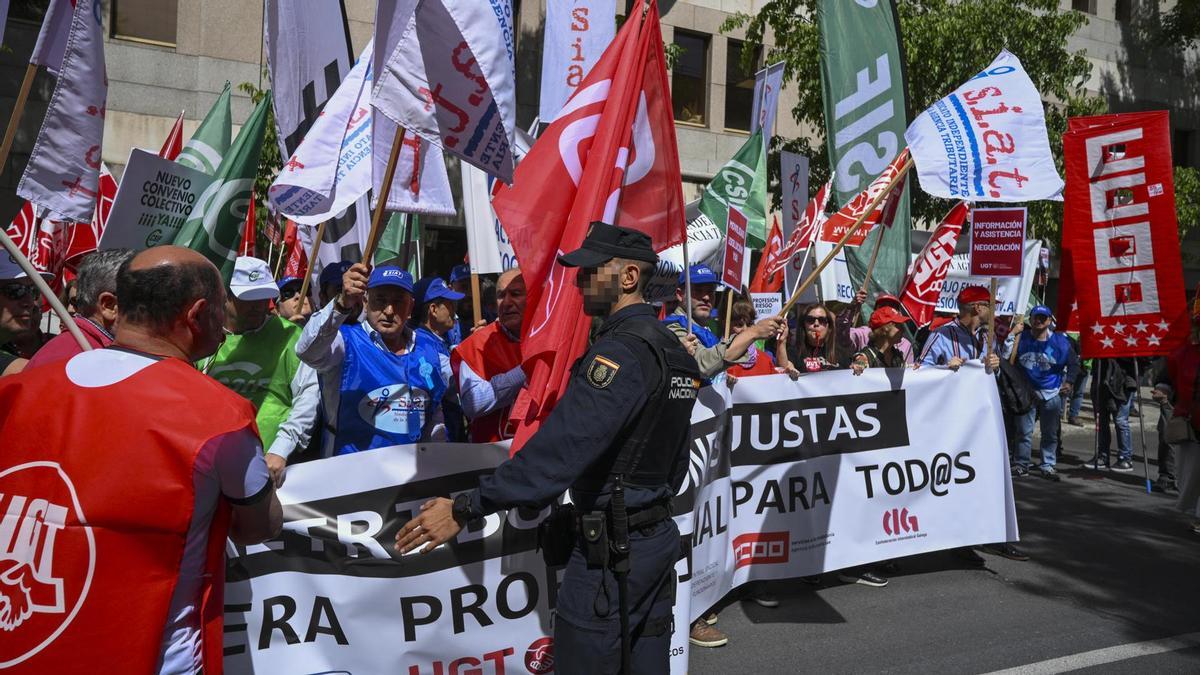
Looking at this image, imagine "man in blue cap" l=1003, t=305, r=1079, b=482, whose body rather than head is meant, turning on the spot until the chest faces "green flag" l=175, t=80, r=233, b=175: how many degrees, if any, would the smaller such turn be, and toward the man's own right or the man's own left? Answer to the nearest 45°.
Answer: approximately 45° to the man's own right

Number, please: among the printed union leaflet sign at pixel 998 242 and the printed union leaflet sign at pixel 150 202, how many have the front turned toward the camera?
2

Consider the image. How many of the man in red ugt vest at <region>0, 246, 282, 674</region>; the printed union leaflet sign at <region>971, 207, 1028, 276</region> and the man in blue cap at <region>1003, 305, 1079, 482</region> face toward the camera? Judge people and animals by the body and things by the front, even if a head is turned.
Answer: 2

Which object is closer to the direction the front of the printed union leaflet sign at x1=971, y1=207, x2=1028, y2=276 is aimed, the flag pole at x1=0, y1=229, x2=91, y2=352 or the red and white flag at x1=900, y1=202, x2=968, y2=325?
the flag pole

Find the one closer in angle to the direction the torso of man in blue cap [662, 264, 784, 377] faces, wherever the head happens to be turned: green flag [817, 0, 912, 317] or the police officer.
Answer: the police officer

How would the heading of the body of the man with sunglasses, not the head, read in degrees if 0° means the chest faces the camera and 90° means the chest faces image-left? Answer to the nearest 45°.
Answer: approximately 315°

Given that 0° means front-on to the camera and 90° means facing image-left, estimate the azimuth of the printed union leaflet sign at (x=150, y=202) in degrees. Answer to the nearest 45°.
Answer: approximately 0°

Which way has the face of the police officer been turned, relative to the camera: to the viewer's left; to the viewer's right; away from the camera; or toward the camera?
to the viewer's left

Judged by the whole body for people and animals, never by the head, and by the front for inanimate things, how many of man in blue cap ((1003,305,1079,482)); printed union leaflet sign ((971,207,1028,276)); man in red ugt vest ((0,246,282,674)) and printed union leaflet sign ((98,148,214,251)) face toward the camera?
3

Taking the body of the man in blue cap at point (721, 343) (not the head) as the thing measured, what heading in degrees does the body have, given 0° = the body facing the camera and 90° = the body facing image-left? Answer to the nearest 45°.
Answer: approximately 315°

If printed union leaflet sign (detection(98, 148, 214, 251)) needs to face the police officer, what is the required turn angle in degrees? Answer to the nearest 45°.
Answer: approximately 45° to its left
